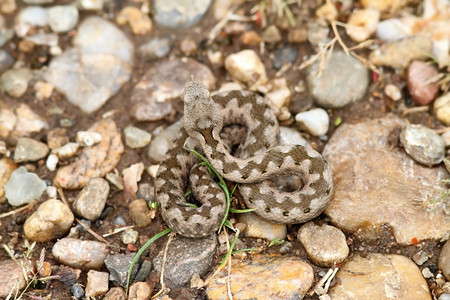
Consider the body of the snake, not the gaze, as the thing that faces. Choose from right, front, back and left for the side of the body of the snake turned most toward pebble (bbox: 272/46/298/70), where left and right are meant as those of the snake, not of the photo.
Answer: front

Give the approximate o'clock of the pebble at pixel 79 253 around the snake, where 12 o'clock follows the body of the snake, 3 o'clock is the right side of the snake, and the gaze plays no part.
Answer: The pebble is roughly at 8 o'clock from the snake.

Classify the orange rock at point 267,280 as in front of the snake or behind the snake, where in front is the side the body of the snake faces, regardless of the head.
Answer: behind

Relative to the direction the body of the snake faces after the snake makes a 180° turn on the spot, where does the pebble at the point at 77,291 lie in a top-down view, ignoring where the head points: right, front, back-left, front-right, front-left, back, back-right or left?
front-right

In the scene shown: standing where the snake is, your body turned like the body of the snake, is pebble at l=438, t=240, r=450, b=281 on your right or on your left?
on your right

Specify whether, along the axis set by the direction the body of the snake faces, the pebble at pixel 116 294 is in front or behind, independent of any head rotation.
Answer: behind

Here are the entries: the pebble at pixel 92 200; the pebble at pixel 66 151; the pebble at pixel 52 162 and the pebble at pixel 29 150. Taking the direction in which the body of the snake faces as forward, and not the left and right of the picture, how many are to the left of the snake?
4

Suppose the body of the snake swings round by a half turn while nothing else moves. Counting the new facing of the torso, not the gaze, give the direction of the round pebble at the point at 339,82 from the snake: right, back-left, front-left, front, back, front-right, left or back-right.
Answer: back-left

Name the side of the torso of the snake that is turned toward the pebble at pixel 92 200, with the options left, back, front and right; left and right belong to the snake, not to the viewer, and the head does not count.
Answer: left

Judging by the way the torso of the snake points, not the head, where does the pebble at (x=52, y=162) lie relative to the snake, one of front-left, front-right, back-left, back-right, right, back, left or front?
left

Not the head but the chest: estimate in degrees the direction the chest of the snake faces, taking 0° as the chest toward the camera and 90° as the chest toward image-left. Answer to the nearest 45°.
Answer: approximately 180°

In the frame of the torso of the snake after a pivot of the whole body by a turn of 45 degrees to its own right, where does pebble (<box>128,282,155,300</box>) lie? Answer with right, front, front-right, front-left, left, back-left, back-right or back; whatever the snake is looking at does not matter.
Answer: back

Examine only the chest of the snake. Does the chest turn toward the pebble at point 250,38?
yes

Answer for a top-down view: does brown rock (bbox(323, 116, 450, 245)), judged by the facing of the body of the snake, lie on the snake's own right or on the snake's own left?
on the snake's own right

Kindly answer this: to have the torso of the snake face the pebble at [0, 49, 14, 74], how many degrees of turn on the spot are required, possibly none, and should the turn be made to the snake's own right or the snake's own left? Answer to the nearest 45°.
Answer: approximately 45° to the snake's own left

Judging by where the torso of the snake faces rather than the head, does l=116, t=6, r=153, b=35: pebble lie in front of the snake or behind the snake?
in front

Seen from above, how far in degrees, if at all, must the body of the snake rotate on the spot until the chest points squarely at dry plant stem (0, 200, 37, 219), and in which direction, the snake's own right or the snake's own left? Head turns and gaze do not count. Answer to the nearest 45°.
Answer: approximately 90° to the snake's own left

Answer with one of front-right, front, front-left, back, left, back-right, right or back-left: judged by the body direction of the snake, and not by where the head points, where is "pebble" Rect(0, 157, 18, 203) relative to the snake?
left
